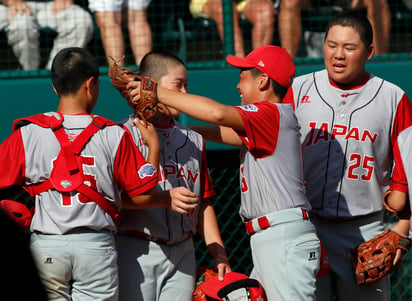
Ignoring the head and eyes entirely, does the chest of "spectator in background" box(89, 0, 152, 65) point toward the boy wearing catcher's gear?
yes

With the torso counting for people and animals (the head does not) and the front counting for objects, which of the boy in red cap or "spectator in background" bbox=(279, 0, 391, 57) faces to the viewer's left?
the boy in red cap

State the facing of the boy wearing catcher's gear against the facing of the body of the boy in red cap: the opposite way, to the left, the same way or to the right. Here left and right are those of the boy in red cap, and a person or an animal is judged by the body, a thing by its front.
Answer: to the right

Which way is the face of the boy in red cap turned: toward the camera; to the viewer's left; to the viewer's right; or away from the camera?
to the viewer's left

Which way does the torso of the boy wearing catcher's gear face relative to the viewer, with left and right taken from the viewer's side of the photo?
facing away from the viewer

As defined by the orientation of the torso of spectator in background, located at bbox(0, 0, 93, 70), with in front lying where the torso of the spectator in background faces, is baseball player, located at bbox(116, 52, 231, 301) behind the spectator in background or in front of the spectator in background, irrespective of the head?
in front

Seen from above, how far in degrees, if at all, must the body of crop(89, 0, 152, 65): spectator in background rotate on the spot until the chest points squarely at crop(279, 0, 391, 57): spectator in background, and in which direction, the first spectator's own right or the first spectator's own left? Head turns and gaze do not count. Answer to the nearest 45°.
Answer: approximately 90° to the first spectator's own left

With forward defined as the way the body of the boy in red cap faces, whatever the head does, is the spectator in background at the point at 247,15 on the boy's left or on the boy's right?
on the boy's right

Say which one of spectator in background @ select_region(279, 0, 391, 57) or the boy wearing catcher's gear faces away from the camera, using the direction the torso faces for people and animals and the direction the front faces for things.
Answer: the boy wearing catcher's gear

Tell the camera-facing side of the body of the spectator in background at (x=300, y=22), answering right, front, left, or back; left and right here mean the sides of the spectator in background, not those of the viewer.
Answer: front

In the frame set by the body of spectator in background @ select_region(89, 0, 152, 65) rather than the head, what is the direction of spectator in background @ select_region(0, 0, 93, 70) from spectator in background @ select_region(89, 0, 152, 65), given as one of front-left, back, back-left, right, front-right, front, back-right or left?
right

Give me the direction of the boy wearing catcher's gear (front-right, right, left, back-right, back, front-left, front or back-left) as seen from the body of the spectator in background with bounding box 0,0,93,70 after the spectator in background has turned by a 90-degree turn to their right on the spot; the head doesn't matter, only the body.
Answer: left

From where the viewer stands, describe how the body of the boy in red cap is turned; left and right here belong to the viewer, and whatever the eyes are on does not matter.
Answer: facing to the left of the viewer

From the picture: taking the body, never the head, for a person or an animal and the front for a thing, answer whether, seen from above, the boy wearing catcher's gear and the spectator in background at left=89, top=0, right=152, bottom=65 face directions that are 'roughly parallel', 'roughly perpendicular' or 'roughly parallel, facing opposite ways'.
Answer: roughly parallel, facing opposite ways

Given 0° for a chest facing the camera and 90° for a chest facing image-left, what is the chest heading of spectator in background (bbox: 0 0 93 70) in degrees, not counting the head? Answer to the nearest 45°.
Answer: approximately 0°

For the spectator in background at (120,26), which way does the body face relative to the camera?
toward the camera

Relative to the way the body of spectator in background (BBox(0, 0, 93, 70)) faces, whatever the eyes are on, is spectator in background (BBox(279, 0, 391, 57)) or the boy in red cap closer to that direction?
the boy in red cap

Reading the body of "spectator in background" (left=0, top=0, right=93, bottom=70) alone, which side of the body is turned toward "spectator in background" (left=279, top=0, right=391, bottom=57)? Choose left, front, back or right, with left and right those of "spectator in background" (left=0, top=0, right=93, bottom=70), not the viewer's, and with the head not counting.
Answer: left

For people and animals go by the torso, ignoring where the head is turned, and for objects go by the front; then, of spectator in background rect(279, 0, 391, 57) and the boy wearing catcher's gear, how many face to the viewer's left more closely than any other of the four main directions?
0
